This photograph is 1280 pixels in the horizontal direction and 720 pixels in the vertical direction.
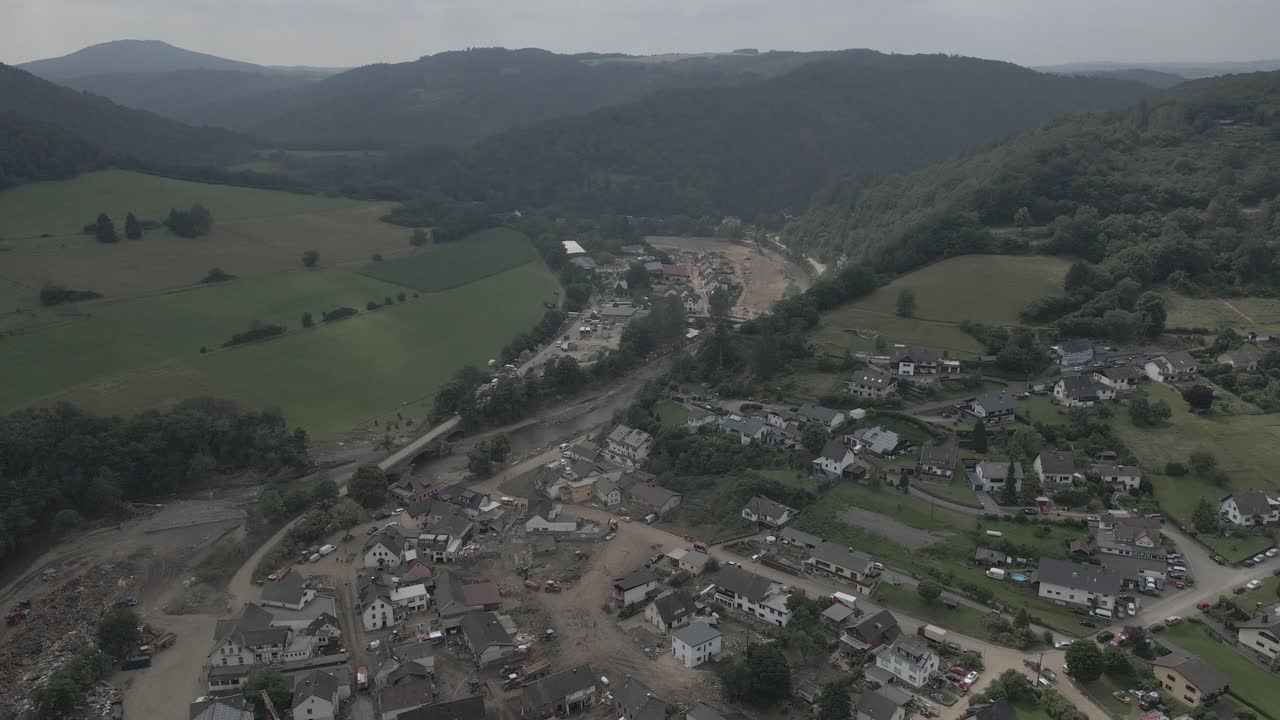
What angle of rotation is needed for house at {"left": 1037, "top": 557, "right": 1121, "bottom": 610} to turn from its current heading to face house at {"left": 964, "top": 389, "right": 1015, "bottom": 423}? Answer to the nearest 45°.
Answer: approximately 180°

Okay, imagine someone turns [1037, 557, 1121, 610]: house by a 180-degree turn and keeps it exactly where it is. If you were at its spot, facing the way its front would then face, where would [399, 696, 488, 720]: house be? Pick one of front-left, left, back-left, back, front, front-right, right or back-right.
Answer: back-left

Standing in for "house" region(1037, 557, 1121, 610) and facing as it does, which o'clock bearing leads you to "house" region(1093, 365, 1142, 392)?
"house" region(1093, 365, 1142, 392) is roughly at 6 o'clock from "house" region(1037, 557, 1121, 610).

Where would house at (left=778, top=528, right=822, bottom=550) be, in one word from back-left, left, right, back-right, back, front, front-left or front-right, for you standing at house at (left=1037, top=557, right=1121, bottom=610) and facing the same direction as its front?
right

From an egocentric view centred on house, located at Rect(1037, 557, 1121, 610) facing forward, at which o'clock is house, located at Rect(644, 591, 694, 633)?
house, located at Rect(644, 591, 694, 633) is roughly at 2 o'clock from house, located at Rect(1037, 557, 1121, 610).

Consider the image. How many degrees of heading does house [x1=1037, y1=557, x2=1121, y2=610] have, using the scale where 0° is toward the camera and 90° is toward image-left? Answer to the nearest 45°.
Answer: approximately 0°

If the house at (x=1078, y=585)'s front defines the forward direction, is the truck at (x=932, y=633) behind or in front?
in front

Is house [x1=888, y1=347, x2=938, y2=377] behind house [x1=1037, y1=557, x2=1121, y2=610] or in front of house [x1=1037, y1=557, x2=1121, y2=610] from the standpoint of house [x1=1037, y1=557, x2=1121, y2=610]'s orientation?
behind

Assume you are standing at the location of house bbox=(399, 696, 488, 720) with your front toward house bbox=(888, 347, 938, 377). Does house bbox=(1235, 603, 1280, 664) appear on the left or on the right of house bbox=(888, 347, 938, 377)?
right

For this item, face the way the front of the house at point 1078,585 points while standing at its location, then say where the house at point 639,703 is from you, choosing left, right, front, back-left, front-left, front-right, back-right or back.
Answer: front-right

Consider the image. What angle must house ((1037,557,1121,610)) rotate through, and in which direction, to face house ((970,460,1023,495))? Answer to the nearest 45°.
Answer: approximately 135° to its right

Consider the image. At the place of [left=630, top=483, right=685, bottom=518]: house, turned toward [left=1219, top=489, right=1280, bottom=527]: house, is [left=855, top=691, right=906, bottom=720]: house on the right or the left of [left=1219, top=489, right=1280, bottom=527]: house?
right

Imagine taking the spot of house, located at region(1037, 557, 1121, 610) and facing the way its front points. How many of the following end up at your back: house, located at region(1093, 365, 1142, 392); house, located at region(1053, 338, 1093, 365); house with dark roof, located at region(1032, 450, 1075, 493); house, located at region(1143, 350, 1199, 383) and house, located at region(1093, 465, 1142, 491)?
5

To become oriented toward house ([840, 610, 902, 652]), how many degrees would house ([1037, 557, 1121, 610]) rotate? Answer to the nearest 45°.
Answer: approximately 45° to its right

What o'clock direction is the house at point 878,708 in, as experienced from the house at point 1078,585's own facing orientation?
the house at point 878,708 is roughly at 1 o'clock from the house at point 1078,585.

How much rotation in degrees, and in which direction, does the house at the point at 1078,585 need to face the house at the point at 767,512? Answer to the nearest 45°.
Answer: approximately 90° to its right

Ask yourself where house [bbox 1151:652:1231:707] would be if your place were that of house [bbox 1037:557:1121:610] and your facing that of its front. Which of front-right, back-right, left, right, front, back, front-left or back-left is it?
front-left

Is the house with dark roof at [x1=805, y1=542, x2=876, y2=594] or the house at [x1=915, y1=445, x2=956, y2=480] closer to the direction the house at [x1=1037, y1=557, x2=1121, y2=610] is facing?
the house with dark roof

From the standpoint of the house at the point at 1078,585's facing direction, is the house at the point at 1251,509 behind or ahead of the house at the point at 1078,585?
behind

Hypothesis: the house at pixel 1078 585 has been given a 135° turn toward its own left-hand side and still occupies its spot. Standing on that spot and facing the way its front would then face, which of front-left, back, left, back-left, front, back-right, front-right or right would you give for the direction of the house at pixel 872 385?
left

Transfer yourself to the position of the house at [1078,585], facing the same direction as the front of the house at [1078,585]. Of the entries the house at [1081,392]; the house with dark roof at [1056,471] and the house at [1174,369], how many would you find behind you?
3
